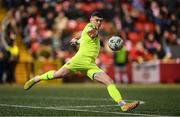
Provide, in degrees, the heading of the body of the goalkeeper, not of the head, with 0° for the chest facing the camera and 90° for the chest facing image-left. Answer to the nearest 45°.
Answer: approximately 270°
